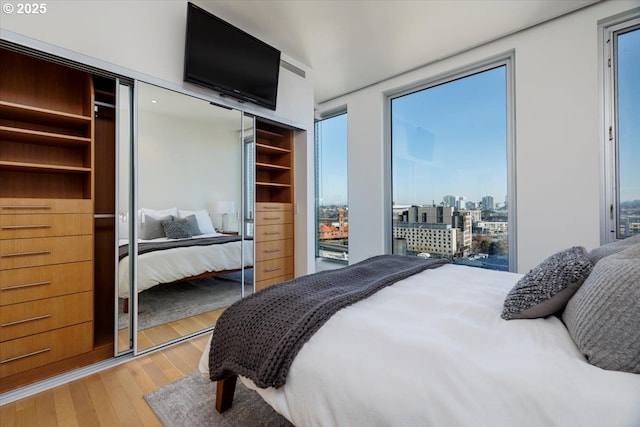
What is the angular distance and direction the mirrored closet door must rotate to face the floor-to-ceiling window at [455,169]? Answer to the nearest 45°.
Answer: approximately 45° to its left

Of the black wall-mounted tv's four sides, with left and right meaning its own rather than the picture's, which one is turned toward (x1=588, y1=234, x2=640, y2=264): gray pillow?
front

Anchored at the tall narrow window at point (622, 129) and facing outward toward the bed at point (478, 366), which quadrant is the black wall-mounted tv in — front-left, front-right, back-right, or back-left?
front-right

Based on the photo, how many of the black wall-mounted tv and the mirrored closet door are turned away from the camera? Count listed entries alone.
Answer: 0

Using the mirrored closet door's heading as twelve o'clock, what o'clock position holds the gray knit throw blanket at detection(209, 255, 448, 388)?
The gray knit throw blanket is roughly at 1 o'clock from the mirrored closet door.

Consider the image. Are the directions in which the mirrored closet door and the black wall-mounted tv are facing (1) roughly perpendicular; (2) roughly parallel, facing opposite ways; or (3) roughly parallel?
roughly parallel

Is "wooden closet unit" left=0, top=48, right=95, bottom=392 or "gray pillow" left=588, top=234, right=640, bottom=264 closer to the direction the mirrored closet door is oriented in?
the gray pillow

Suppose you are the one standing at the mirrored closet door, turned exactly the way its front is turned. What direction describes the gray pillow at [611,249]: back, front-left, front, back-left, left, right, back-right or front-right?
front

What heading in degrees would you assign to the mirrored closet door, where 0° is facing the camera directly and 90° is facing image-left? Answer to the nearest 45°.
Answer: approximately 315°

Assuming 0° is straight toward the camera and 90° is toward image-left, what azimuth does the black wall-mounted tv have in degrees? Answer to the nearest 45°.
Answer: approximately 315°

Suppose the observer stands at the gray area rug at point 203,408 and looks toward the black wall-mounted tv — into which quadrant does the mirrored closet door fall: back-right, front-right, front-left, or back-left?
front-left
